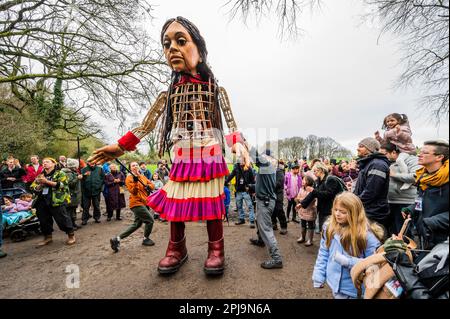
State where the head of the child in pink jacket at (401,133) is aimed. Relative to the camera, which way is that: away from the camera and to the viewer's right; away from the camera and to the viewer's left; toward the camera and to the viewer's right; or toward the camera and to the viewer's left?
toward the camera and to the viewer's left

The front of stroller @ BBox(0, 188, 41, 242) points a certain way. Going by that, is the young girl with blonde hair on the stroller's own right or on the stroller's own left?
on the stroller's own right

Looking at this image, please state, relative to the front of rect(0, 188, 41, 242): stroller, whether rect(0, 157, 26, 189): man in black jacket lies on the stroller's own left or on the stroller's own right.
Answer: on the stroller's own left

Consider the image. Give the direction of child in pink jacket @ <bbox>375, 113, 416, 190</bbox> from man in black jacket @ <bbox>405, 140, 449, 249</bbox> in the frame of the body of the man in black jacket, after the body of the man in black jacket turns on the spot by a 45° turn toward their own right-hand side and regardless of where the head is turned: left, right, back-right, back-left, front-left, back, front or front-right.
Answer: front-right

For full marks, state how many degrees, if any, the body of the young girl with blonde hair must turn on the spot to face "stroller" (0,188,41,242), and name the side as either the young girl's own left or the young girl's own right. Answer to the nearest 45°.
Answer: approximately 45° to the young girl's own right

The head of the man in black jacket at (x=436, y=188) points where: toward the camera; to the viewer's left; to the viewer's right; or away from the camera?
to the viewer's left

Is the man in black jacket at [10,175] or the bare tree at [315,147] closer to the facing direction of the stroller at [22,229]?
the bare tree

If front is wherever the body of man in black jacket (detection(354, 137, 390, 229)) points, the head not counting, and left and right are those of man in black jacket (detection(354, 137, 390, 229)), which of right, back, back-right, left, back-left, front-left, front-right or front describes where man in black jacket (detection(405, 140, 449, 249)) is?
left

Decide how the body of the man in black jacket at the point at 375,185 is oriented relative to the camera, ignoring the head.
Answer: to the viewer's left

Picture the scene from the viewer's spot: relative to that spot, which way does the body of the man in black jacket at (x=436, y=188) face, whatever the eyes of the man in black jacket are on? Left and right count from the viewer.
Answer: facing to the left of the viewer

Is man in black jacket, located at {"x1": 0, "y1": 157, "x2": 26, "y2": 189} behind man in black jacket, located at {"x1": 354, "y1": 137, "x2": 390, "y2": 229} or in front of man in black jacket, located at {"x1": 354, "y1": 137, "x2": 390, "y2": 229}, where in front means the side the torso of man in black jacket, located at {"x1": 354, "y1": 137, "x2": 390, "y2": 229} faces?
in front
